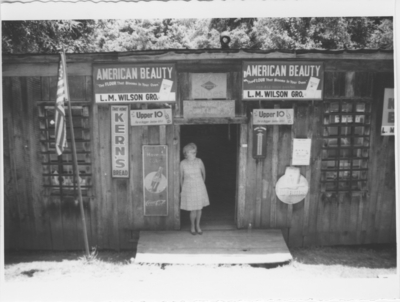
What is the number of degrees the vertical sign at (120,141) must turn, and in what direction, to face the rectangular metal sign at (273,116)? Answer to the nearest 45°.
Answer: approximately 90° to its left

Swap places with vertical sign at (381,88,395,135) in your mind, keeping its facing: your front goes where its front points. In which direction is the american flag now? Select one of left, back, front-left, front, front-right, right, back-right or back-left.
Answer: front-right

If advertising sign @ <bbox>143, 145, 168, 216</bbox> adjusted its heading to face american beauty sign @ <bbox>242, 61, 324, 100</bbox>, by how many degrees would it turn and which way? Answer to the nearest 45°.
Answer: approximately 90° to its left

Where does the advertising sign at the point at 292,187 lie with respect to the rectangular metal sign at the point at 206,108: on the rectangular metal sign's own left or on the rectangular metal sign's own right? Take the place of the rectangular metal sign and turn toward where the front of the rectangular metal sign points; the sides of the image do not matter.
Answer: on the rectangular metal sign's own left

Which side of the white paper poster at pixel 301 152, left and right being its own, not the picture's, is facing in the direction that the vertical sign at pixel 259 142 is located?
right

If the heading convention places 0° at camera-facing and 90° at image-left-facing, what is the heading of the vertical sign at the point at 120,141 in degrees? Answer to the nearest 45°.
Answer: approximately 0°

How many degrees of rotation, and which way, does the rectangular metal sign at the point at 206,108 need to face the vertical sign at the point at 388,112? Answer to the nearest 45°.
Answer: approximately 90° to its left
